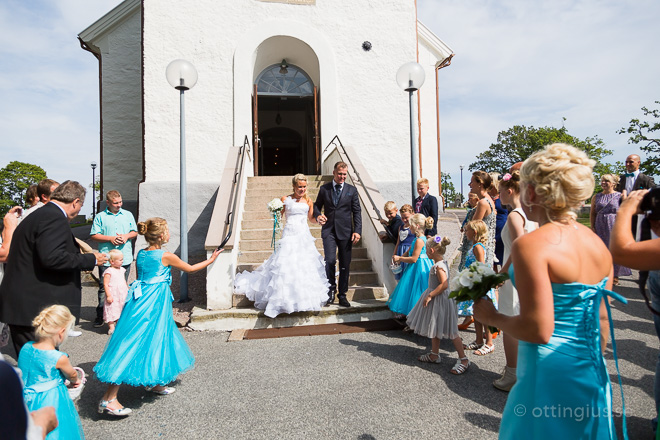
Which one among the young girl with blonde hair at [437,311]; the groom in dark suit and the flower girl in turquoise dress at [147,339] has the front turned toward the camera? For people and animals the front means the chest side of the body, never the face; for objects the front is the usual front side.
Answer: the groom in dark suit

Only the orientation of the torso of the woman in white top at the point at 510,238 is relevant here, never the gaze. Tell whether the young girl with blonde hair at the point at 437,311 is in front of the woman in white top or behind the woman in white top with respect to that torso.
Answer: in front

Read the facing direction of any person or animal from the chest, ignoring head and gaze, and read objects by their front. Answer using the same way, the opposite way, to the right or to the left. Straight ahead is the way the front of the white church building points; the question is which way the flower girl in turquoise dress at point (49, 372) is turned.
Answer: the opposite way

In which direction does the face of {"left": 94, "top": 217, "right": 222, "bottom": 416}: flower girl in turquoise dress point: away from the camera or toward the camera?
away from the camera

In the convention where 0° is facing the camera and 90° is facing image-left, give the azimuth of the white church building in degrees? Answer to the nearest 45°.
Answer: approximately 0°

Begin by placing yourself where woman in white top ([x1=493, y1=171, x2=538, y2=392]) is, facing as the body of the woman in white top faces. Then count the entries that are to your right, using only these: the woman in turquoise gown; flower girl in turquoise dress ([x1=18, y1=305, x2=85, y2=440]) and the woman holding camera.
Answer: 0

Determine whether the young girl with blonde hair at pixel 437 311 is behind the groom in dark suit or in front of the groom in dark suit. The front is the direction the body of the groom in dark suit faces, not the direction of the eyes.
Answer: in front

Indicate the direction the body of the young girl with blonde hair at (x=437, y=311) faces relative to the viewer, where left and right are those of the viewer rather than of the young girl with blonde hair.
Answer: facing to the left of the viewer

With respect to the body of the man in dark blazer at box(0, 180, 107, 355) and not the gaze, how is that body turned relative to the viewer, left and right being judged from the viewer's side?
facing away from the viewer and to the right of the viewer

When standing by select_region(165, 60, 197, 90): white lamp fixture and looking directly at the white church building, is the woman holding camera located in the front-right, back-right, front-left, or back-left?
back-right

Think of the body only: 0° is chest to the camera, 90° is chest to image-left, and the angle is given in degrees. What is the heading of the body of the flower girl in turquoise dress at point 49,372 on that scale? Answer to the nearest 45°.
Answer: approximately 225°

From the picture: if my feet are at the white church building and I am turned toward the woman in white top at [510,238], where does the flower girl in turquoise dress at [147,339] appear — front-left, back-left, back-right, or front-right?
front-right

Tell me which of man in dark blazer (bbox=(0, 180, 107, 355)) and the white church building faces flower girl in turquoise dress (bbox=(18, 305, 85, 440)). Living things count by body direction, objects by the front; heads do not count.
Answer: the white church building

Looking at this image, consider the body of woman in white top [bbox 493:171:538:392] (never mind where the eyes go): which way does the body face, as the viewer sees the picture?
to the viewer's left

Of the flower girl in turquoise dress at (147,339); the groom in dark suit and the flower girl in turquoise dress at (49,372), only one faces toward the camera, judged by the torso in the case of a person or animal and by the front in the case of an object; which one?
the groom in dark suit
